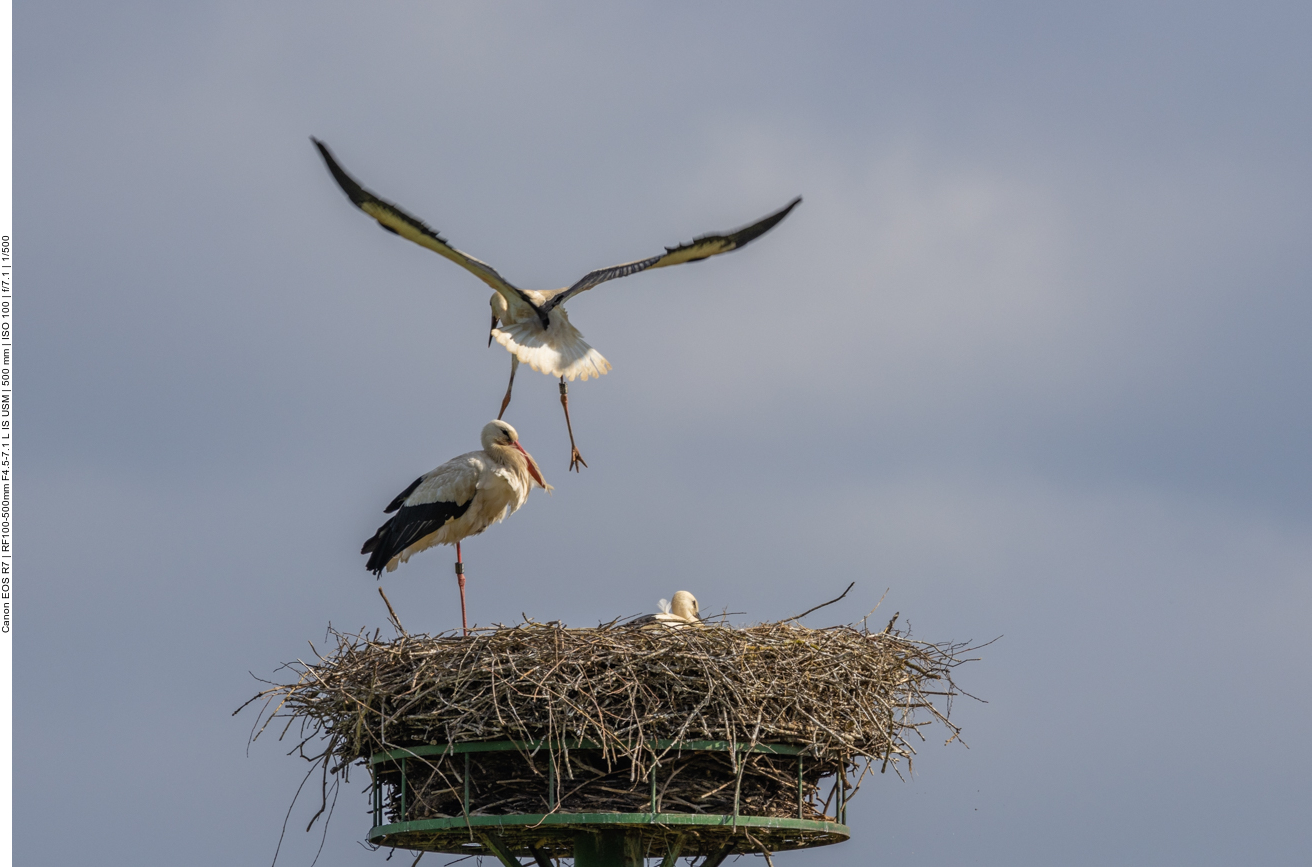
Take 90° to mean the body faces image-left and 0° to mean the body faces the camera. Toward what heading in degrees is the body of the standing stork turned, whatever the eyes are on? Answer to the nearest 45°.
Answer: approximately 270°

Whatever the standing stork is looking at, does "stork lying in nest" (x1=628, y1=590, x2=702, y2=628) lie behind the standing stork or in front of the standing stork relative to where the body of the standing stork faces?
in front
